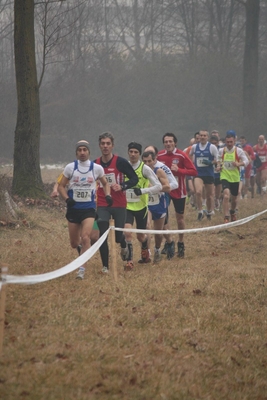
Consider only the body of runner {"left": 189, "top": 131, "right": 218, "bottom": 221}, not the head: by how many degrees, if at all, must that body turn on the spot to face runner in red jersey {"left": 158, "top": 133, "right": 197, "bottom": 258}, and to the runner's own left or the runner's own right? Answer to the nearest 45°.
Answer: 0° — they already face them

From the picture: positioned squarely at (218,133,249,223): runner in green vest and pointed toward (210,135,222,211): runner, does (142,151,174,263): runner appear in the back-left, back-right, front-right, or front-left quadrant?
back-left

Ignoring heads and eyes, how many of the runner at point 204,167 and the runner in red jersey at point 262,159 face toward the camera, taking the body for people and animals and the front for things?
2

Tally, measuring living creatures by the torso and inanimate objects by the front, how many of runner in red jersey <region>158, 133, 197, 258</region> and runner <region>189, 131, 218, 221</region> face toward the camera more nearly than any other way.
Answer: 2
